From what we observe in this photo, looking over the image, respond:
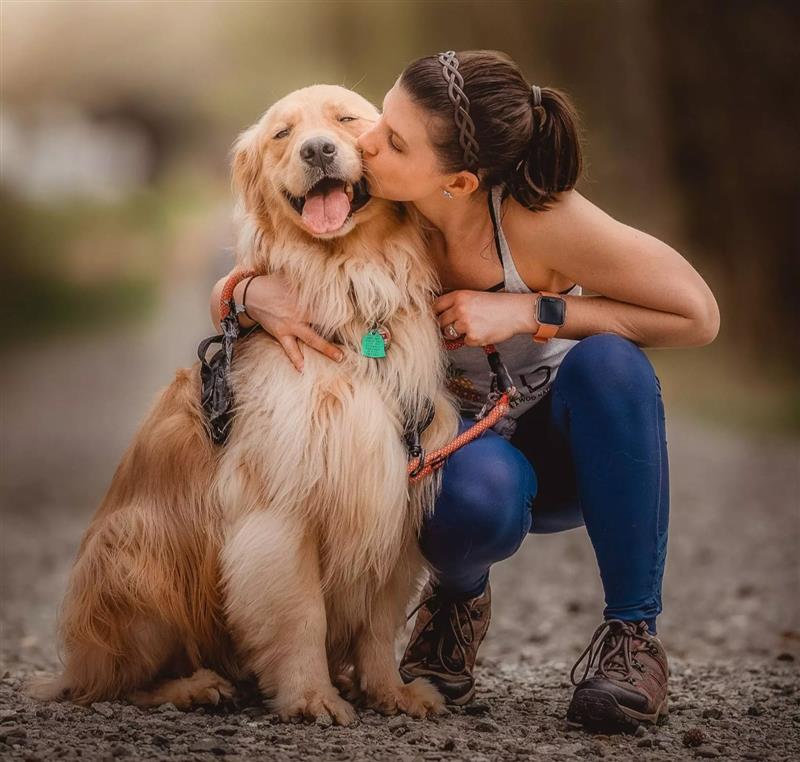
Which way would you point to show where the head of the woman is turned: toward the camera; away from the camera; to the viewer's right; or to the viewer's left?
to the viewer's left

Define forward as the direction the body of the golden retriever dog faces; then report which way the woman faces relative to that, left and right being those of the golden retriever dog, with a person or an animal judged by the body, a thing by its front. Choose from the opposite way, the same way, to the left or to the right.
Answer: to the right

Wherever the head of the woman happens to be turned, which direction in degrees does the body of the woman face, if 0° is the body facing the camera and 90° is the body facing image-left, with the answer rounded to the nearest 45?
approximately 45°

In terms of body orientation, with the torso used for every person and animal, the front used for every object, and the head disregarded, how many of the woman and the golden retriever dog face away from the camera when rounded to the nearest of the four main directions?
0

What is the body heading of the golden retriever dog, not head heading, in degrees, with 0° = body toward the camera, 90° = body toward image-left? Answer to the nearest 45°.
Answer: approximately 315°
